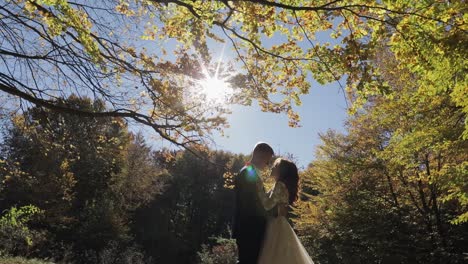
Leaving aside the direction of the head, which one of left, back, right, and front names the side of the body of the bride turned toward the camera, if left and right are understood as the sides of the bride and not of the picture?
left

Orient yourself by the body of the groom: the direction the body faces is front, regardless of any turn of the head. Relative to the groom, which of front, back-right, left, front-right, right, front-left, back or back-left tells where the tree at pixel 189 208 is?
left

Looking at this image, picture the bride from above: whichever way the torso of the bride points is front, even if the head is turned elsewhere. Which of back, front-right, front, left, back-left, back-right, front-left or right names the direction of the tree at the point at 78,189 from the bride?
front-right

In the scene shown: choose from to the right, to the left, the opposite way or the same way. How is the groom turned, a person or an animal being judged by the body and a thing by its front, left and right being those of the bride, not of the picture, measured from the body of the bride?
the opposite way

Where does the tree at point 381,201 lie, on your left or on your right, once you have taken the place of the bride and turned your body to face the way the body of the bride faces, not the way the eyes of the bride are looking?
on your right

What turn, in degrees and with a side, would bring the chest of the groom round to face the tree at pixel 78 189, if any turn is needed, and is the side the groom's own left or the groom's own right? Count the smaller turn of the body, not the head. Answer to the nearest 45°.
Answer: approximately 135° to the groom's own left

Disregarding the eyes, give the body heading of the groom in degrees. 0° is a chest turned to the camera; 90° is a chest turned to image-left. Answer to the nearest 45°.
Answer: approximately 270°

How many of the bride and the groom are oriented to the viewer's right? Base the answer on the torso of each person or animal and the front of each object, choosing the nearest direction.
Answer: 1

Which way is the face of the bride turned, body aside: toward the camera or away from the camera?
away from the camera
